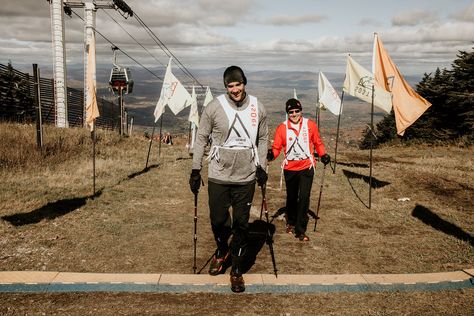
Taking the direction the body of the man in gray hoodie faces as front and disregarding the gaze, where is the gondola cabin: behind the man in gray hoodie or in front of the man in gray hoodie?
behind

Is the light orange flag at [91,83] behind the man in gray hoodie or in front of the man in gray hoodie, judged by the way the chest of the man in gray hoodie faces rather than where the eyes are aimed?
behind

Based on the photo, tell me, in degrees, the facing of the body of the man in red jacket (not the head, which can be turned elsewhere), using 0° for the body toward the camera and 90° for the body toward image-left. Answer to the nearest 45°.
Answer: approximately 0°

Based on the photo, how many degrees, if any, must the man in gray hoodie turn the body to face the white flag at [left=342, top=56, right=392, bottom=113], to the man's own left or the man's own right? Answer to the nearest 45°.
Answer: approximately 135° to the man's own left

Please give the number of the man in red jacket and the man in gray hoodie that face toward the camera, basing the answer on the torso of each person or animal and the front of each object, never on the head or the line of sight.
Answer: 2

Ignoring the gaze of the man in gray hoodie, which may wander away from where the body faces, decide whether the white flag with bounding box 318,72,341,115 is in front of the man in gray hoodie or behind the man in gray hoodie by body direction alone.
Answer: behind

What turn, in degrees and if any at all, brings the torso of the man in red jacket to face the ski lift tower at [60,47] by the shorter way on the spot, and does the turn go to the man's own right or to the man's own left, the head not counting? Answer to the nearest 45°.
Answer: approximately 135° to the man's own right

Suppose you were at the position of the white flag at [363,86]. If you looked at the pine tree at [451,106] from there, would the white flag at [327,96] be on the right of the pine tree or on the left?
left

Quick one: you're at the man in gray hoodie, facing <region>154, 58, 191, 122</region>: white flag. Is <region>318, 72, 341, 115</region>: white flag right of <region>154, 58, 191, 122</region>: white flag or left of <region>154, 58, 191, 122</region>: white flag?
right

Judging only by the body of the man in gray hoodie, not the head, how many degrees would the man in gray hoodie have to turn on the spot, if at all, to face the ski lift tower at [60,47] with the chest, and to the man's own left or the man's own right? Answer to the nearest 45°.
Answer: approximately 135° to the man's own right
